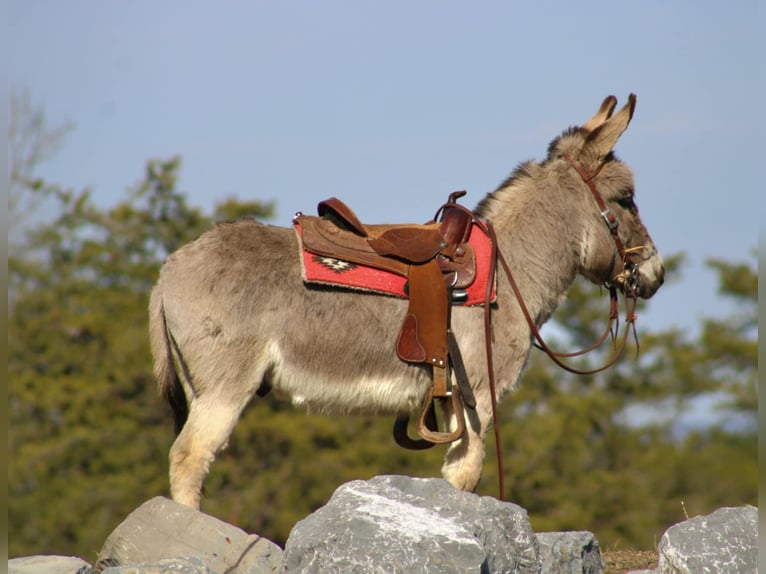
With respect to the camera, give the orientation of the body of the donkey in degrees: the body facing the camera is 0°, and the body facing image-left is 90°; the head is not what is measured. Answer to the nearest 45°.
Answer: approximately 270°

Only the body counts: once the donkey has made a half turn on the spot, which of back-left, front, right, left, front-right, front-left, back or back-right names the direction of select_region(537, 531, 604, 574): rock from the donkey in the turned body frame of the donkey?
back

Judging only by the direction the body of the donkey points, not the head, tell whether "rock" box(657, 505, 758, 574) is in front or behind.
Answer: in front
